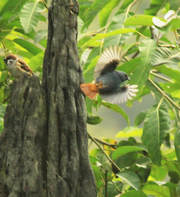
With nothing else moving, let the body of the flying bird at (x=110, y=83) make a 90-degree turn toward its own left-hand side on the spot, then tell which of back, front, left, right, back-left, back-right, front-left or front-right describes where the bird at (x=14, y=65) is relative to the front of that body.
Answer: front-left

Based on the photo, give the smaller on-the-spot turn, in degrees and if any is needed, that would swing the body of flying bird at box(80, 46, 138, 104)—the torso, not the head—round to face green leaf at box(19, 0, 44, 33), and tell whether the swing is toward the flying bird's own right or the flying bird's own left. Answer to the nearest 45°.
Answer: approximately 135° to the flying bird's own left

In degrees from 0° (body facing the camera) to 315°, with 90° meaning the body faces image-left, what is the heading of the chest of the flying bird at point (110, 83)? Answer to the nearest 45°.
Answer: approximately 270°
